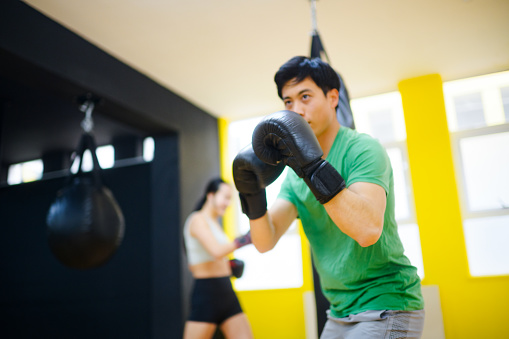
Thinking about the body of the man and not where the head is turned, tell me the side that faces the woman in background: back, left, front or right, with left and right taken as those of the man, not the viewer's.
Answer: right

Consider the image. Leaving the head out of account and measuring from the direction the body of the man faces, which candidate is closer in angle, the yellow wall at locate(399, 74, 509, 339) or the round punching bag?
the round punching bag

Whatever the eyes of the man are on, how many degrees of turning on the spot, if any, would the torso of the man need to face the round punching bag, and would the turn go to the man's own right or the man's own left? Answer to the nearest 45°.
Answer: approximately 90° to the man's own right

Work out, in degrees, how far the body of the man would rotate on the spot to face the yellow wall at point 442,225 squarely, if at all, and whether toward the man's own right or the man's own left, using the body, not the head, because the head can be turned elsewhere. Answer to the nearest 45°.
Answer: approximately 135° to the man's own right

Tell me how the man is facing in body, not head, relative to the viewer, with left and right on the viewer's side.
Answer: facing the viewer and to the left of the viewer

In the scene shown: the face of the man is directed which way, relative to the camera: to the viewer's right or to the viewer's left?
to the viewer's left
